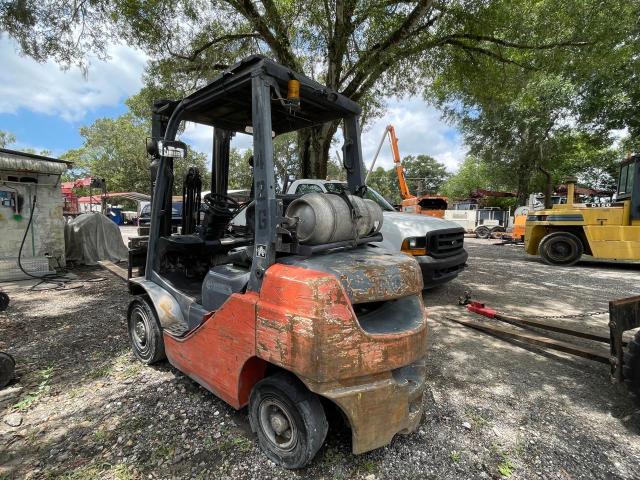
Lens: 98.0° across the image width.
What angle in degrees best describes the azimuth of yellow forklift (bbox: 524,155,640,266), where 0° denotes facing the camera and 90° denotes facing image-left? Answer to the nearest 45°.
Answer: approximately 270°

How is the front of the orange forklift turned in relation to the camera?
facing away from the viewer and to the left of the viewer

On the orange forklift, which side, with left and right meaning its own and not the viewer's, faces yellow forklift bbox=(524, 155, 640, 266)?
right

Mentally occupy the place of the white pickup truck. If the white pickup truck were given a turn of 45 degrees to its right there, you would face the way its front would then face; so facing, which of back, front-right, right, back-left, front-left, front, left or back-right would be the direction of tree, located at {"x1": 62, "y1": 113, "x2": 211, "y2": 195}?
back-right

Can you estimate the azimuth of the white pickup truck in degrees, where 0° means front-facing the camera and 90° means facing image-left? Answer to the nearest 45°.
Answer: approximately 315°

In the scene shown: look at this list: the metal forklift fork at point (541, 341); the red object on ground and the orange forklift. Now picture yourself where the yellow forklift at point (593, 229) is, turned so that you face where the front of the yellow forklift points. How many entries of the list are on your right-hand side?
3

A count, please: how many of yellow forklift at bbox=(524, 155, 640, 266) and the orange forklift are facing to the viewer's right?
1
